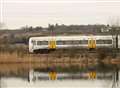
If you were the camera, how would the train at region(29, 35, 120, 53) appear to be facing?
facing to the left of the viewer
